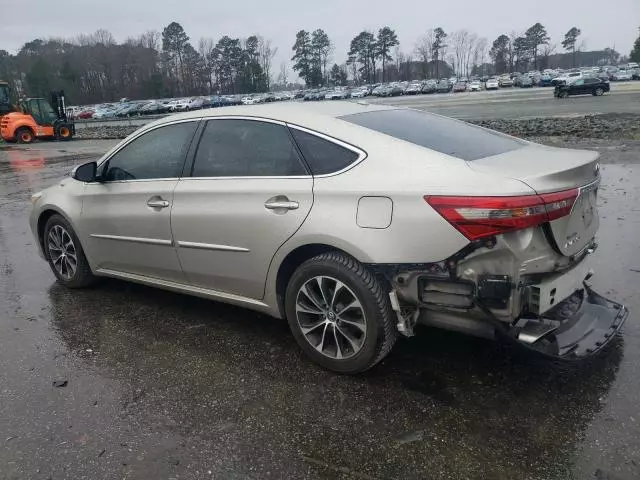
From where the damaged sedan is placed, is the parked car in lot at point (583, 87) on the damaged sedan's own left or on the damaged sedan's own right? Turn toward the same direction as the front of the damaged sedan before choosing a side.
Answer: on the damaged sedan's own right

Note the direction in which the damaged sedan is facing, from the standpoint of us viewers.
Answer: facing away from the viewer and to the left of the viewer
